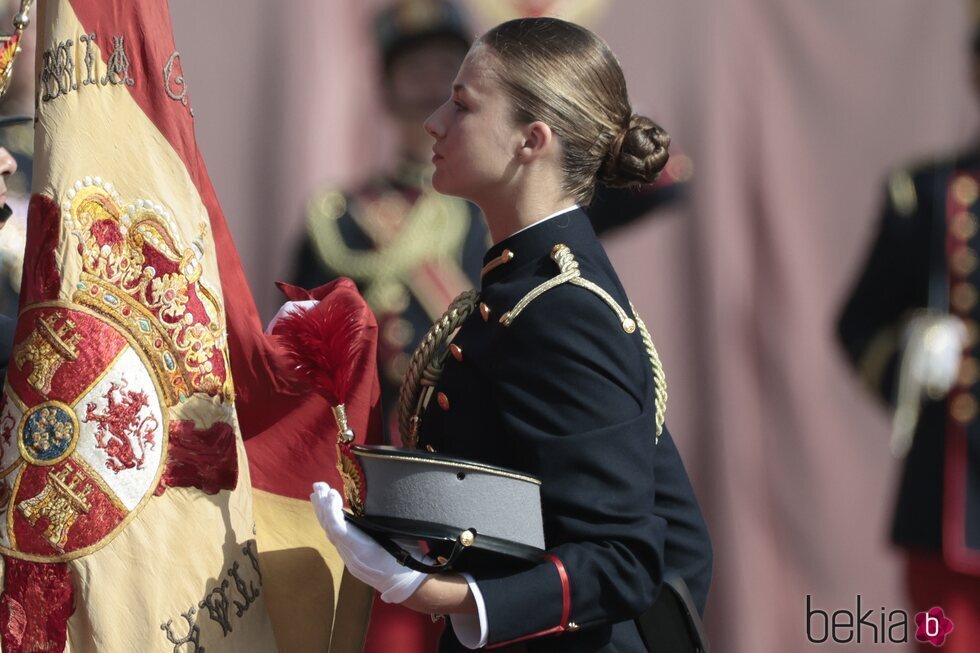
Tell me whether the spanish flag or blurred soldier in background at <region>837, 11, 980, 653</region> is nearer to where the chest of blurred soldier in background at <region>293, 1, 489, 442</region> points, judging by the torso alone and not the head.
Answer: the spanish flag

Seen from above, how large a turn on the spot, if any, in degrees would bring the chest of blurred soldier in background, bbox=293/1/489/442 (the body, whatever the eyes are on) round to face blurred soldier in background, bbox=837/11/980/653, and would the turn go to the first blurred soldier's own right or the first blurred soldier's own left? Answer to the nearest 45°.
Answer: approximately 90° to the first blurred soldier's own left

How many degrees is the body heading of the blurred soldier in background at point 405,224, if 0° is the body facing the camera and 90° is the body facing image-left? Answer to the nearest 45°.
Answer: approximately 0°

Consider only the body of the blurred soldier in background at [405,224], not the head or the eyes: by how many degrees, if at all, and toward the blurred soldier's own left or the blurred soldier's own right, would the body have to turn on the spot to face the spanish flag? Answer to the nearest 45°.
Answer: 0° — they already face it
